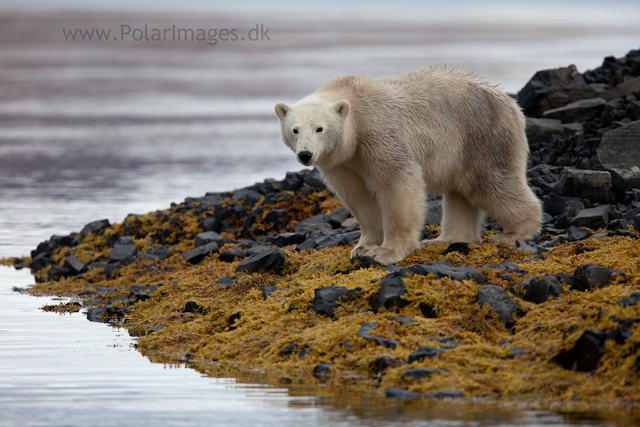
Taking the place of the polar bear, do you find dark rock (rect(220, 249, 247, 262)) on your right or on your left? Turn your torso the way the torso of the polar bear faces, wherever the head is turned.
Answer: on your right

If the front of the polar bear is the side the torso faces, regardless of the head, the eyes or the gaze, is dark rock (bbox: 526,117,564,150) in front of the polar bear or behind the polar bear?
behind

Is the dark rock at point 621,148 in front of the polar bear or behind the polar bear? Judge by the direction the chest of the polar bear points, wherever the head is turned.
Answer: behind

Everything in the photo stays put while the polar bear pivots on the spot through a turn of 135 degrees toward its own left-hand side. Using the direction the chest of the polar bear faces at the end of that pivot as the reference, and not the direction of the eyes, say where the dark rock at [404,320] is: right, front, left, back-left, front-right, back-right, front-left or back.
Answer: right

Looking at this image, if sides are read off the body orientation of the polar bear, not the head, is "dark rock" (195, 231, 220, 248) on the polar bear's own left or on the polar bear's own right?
on the polar bear's own right

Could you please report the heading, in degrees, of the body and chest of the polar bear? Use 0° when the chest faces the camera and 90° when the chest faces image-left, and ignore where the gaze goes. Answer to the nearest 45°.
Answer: approximately 45°

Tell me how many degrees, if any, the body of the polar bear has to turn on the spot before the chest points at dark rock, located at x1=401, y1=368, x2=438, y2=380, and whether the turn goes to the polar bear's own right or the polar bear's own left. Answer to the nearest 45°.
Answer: approximately 45° to the polar bear's own left

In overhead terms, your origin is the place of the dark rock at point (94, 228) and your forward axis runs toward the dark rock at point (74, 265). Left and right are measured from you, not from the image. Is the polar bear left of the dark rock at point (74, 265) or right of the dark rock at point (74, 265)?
left

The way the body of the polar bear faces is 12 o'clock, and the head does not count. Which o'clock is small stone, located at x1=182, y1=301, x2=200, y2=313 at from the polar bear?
The small stone is roughly at 1 o'clock from the polar bear.

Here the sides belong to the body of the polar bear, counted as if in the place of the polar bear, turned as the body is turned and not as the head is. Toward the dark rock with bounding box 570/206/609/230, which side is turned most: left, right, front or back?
back

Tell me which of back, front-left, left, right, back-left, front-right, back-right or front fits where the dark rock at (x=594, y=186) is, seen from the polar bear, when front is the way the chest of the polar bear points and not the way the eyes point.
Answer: back
